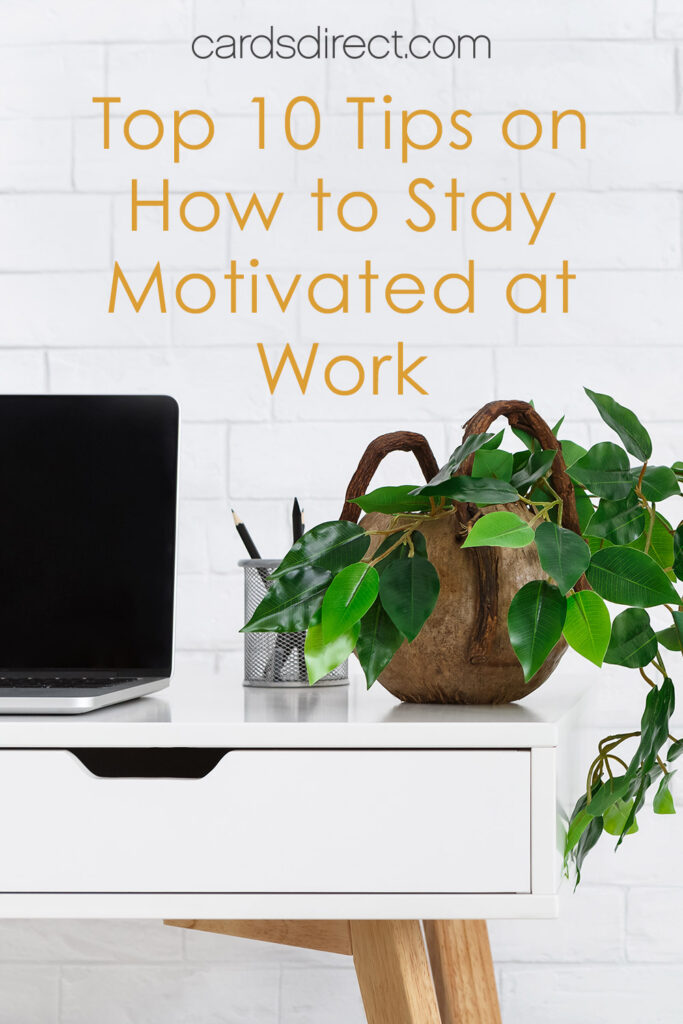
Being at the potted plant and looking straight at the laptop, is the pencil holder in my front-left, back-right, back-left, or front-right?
front-right

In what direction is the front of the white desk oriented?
toward the camera
